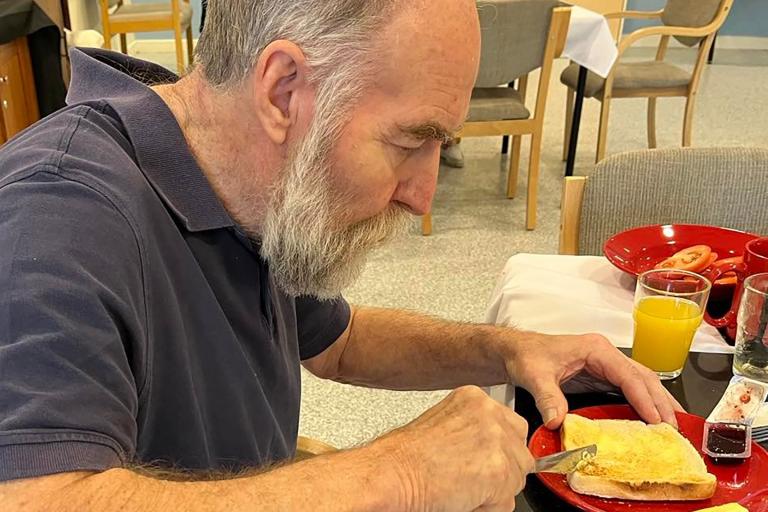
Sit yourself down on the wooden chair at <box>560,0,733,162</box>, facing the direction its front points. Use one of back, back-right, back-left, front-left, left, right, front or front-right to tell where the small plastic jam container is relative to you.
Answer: front-left

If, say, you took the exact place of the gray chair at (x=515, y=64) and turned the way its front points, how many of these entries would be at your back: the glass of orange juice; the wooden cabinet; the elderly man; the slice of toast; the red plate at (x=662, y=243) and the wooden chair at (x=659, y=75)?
1

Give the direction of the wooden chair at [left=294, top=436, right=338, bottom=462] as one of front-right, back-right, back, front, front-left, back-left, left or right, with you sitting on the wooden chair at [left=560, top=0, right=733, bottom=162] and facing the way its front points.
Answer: front-left

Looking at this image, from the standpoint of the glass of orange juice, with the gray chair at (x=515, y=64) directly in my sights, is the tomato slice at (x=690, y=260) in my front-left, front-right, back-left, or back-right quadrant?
front-right

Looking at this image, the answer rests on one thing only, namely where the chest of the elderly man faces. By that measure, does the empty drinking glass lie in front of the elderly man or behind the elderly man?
in front

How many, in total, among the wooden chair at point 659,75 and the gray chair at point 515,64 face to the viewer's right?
0

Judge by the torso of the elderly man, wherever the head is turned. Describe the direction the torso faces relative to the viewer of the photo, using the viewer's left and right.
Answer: facing to the right of the viewer

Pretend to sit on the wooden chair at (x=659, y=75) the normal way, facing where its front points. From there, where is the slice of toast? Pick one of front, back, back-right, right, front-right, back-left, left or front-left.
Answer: front-left

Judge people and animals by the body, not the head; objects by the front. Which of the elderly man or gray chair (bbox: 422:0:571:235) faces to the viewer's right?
the elderly man

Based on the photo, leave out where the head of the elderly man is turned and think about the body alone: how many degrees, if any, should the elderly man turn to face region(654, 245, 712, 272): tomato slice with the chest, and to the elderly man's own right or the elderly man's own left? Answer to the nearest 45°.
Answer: approximately 45° to the elderly man's own left

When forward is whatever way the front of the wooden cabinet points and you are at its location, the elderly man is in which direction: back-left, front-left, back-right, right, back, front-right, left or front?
front-right

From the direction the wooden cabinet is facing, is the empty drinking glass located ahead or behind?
ahead

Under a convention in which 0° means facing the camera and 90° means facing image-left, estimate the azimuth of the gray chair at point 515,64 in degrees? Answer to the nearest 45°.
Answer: approximately 45°

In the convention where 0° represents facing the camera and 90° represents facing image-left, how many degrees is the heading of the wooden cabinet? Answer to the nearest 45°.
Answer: approximately 315°

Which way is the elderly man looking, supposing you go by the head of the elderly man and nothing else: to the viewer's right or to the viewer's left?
to the viewer's right

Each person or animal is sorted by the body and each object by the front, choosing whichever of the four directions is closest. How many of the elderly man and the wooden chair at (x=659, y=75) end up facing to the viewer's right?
1

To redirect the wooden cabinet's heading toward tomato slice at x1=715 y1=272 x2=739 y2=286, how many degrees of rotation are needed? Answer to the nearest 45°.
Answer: approximately 45° to its right
